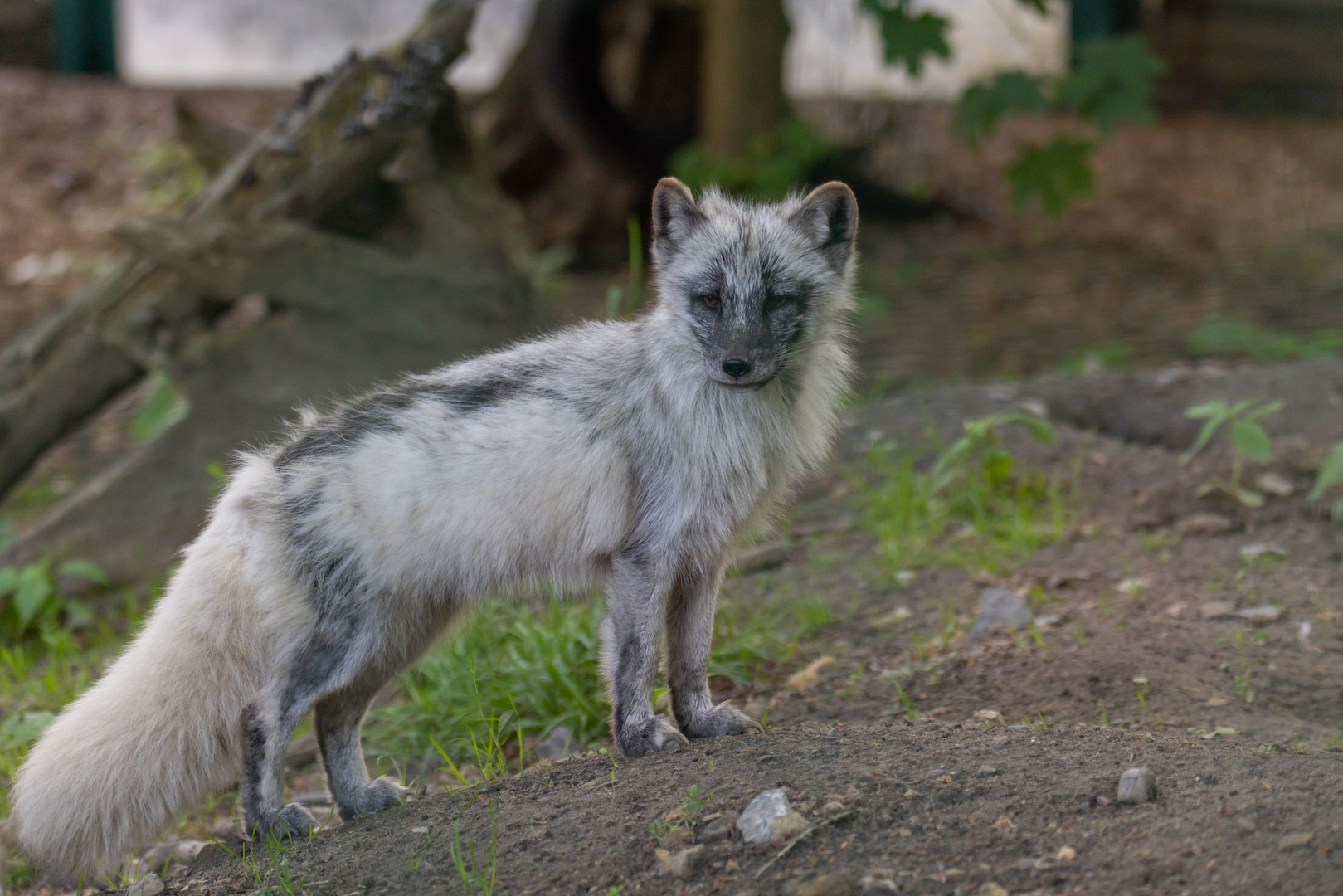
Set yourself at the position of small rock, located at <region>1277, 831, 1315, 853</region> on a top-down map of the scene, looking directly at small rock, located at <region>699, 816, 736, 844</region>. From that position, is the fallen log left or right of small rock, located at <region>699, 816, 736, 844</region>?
right

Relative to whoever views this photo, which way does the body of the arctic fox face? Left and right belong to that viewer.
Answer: facing to the right of the viewer

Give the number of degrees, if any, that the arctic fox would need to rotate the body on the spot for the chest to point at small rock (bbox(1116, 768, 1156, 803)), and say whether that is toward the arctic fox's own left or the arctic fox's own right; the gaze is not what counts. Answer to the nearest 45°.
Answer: approximately 45° to the arctic fox's own right
